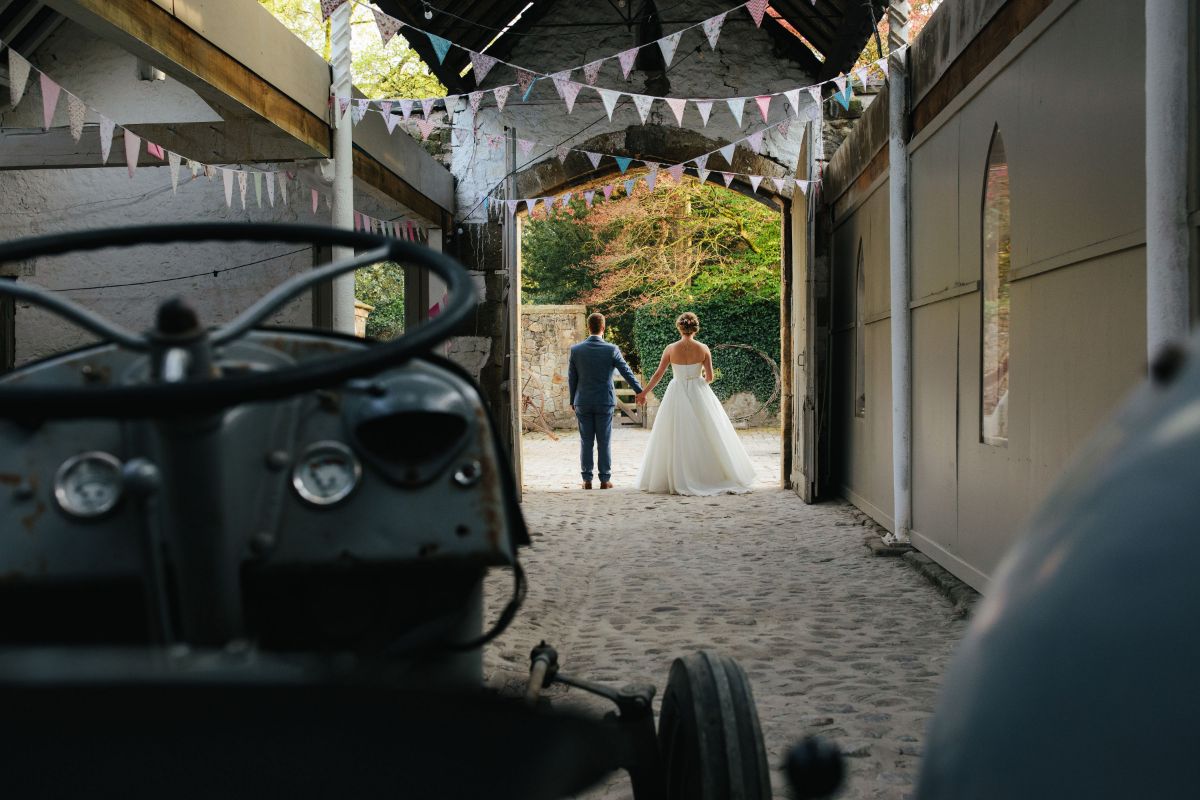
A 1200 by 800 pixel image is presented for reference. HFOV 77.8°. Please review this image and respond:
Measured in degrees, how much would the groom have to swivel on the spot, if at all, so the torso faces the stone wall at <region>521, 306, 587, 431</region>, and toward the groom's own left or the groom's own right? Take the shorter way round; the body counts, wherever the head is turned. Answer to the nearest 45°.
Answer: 0° — they already face it

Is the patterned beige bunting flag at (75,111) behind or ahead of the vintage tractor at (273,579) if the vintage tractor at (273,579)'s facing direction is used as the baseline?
ahead

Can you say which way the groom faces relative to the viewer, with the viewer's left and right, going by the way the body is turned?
facing away from the viewer

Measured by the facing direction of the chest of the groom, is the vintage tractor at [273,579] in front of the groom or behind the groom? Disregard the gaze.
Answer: behind

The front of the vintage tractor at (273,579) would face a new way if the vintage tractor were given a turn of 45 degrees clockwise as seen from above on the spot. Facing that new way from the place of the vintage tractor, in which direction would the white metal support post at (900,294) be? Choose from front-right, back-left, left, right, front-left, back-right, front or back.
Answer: front

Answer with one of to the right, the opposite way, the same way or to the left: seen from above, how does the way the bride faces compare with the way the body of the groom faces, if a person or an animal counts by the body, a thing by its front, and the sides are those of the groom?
the same way

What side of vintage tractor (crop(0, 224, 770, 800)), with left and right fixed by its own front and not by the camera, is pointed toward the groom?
front

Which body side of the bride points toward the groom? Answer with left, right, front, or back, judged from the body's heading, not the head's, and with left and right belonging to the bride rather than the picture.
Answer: left

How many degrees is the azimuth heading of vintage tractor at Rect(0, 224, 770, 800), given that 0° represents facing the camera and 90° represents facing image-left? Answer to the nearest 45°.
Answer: approximately 180°

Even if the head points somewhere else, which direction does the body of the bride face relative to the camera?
away from the camera

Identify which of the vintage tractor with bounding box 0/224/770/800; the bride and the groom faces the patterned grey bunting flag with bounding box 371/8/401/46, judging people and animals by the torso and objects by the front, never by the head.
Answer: the vintage tractor

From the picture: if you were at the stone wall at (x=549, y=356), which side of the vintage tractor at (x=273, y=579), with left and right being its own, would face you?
front

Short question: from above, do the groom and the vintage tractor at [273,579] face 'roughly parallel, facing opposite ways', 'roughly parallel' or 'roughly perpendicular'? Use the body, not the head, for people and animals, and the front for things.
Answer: roughly parallel

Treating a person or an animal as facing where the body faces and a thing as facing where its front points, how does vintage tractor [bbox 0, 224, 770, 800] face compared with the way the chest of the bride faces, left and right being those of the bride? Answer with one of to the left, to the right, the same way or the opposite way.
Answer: the same way

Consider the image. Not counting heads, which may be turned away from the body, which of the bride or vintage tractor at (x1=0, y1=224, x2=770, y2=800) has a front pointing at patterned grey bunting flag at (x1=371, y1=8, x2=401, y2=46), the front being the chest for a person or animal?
the vintage tractor
